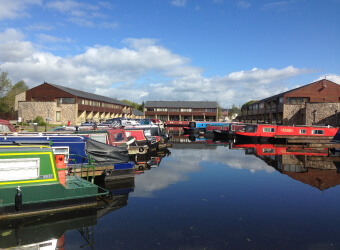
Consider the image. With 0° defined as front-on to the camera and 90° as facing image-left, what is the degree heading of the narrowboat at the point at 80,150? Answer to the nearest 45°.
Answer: approximately 270°

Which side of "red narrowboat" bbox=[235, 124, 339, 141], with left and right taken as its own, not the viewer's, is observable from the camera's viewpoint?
left

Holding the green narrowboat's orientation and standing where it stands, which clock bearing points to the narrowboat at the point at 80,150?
The narrowboat is roughly at 10 o'clock from the green narrowboat.

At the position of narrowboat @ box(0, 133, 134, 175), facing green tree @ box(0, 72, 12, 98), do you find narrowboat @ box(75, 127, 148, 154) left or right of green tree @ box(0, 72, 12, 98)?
right

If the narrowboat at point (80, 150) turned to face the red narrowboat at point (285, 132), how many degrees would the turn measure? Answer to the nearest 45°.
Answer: approximately 45° to its left

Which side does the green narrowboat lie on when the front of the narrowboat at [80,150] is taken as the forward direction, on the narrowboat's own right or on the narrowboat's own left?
on the narrowboat's own right

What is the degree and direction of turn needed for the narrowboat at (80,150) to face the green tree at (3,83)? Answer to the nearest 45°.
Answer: approximately 90° to its left

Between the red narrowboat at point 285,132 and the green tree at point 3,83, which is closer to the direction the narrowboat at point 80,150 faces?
the red narrowboat

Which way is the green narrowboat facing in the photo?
to the viewer's right
